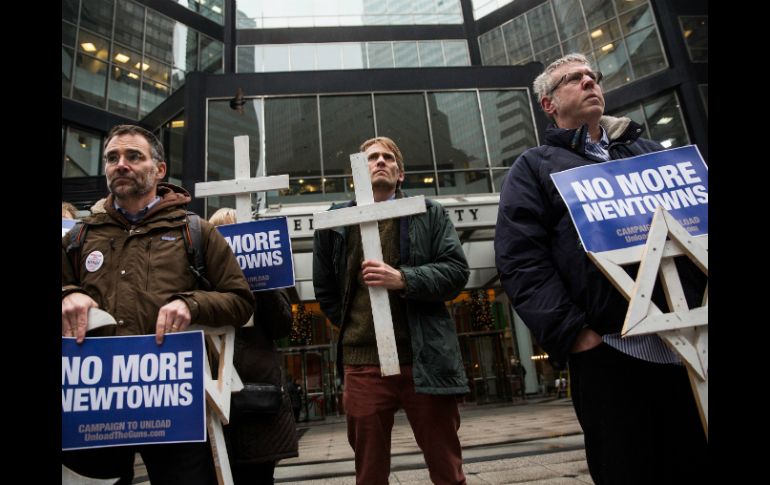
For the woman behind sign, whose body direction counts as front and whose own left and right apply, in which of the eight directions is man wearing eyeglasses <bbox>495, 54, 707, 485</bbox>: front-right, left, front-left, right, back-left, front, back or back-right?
left

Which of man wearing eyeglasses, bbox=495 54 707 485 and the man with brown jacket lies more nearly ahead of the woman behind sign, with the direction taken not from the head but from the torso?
the man with brown jacket

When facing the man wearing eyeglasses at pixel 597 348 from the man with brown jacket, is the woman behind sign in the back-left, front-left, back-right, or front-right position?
front-left

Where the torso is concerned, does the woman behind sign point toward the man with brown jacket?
yes

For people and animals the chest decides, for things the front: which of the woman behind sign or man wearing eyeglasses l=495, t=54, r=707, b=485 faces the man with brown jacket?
the woman behind sign

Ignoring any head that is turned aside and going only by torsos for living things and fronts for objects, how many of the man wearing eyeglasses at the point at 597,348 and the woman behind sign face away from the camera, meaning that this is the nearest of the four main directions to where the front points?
0

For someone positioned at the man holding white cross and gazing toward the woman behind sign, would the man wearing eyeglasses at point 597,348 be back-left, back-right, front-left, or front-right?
back-left

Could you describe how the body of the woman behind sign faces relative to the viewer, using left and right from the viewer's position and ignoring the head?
facing the viewer and to the left of the viewer

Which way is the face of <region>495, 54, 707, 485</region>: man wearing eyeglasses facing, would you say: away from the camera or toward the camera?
toward the camera

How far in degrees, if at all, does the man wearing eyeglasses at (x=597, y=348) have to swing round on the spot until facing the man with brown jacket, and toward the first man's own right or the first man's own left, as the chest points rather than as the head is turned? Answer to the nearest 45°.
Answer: approximately 135° to the first man's own right

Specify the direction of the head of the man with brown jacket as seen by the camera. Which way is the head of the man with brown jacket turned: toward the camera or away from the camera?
toward the camera

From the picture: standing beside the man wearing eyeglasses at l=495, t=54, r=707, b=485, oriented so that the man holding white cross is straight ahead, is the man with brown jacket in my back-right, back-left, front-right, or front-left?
front-left

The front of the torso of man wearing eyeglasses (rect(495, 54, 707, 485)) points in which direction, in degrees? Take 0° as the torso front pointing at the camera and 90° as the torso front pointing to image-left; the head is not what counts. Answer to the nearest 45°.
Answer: approximately 315°
